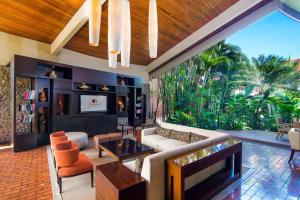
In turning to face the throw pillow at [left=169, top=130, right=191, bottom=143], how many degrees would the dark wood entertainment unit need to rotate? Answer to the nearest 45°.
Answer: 0° — it already faces it

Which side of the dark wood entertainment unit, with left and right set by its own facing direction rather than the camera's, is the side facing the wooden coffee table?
front

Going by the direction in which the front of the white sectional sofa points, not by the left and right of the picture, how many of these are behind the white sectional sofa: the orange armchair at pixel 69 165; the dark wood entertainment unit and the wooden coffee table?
0

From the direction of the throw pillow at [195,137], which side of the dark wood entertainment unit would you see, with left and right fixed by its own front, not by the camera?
front

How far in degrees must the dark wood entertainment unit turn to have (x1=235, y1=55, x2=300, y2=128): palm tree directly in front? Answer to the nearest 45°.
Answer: approximately 45° to its left

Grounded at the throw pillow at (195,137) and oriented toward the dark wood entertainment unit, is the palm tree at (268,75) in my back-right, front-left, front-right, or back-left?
back-right

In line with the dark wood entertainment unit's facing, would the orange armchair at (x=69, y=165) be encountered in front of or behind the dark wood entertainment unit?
in front

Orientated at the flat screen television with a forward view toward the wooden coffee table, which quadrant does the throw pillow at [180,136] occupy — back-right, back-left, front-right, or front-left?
front-left

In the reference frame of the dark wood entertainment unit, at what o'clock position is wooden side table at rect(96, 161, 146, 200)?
The wooden side table is roughly at 1 o'clock from the dark wood entertainment unit.

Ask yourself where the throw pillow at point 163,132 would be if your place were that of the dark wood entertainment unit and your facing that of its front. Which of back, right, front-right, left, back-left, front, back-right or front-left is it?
front

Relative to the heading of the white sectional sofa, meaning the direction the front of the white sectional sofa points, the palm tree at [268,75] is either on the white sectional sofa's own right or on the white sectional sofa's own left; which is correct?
on the white sectional sofa's own right

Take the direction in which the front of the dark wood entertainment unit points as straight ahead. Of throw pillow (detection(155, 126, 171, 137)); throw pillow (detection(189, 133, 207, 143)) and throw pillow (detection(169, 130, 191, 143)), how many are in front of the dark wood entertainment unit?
3

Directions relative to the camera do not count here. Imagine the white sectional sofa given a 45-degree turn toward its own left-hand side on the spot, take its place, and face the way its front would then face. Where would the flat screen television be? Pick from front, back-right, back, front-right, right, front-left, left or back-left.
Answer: front-right

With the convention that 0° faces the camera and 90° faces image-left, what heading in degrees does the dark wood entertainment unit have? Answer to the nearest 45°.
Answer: approximately 315°

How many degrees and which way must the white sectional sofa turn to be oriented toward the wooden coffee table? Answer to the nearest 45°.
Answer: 0° — it already faces it
